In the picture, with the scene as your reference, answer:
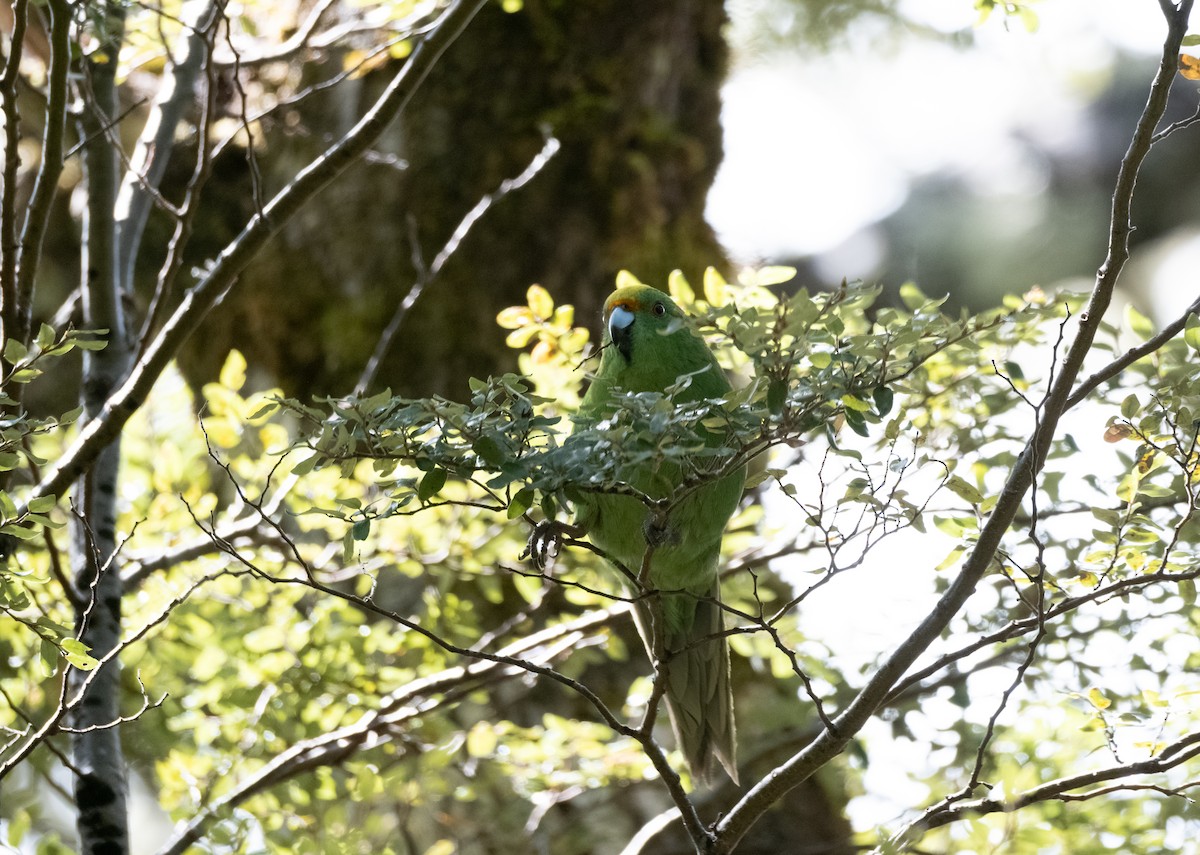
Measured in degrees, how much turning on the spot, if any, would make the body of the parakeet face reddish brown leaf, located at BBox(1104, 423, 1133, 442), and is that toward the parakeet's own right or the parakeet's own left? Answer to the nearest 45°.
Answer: approximately 90° to the parakeet's own left

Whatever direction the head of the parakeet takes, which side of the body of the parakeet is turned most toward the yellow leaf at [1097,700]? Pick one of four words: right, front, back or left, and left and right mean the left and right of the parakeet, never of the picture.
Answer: left

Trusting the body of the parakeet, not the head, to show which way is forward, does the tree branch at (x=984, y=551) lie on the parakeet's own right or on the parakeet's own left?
on the parakeet's own left

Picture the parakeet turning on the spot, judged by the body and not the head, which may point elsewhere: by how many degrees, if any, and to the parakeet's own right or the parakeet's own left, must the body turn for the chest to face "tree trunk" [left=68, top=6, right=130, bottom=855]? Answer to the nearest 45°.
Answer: approximately 45° to the parakeet's own right

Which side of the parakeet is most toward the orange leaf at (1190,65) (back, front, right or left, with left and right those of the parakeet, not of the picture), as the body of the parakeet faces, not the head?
left

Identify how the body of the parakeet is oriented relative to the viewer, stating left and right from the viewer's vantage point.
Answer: facing the viewer and to the left of the viewer
